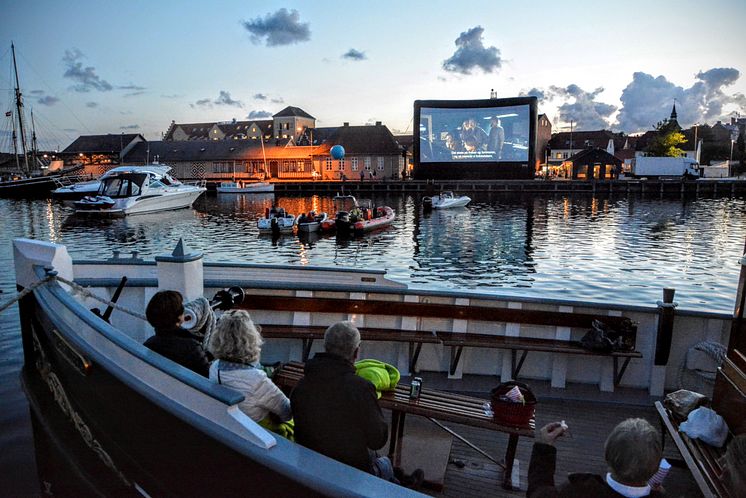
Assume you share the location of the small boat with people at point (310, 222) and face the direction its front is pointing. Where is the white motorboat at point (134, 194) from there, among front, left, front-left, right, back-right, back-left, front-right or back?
left

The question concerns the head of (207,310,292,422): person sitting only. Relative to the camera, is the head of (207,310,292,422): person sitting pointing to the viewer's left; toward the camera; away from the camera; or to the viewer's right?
away from the camera

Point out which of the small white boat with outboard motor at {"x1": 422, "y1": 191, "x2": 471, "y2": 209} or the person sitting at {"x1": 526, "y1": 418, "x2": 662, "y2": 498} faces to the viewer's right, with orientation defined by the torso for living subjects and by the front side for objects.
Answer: the small white boat with outboard motor

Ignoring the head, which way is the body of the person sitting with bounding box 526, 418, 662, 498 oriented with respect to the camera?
away from the camera

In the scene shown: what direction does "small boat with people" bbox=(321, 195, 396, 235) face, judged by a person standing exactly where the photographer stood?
facing away from the viewer and to the right of the viewer

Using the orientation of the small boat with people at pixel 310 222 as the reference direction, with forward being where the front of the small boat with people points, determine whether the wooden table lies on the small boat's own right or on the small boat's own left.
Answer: on the small boat's own right

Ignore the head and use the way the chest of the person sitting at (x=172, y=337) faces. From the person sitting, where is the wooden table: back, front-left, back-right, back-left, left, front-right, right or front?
front-right

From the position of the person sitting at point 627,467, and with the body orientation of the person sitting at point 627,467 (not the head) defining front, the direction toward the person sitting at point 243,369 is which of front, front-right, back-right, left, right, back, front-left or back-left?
left

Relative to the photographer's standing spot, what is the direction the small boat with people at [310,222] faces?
facing away from the viewer and to the right of the viewer

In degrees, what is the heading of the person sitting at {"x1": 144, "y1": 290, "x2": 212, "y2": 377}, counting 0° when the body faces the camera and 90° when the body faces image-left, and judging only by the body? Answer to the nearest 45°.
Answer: approximately 225°

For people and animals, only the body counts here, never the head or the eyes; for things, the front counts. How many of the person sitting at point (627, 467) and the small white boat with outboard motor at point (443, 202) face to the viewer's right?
1

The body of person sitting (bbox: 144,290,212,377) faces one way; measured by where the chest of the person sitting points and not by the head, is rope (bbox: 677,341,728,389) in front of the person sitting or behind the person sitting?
in front

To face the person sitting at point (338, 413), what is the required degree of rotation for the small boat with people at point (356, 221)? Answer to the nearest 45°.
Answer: approximately 135° to its right

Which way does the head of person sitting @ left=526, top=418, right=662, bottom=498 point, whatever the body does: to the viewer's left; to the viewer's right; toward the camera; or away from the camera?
away from the camera
